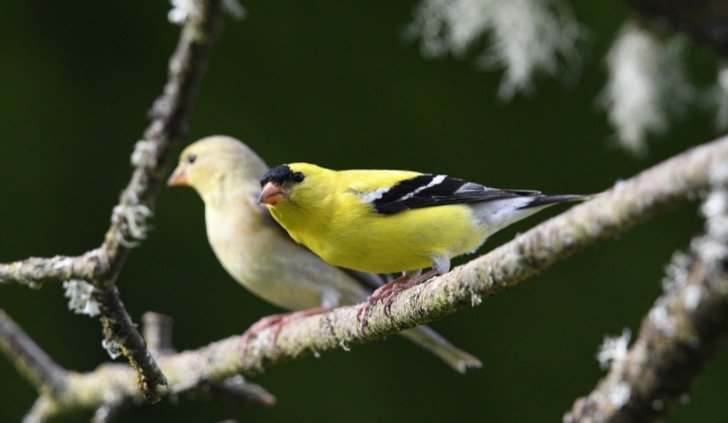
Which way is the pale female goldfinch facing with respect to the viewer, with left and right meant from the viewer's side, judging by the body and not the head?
facing to the left of the viewer

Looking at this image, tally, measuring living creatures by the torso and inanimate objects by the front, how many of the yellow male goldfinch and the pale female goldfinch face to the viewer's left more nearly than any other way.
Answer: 2

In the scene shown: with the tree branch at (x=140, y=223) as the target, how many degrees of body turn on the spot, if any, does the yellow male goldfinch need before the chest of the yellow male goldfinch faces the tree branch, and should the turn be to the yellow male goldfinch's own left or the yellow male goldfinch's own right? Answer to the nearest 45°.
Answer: approximately 45° to the yellow male goldfinch's own left

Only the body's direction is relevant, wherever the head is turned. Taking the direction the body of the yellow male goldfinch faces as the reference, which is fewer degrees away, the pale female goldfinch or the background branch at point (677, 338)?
the pale female goldfinch

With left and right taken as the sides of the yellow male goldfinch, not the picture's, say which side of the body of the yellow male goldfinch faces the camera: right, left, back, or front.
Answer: left

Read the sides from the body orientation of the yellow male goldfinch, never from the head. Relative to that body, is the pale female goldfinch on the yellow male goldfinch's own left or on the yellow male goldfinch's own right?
on the yellow male goldfinch's own right
